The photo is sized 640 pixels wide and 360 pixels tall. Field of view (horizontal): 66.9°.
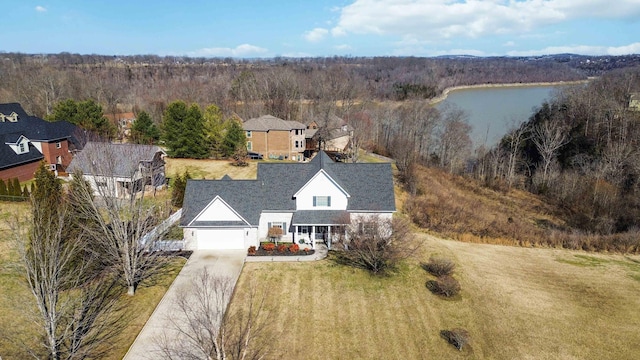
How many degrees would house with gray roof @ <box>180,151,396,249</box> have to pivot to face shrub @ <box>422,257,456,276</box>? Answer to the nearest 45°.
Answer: approximately 45° to its left

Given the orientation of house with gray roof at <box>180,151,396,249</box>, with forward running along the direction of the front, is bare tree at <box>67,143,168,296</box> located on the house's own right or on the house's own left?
on the house's own right

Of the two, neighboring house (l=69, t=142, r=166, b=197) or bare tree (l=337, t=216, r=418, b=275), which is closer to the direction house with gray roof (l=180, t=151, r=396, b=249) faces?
the bare tree

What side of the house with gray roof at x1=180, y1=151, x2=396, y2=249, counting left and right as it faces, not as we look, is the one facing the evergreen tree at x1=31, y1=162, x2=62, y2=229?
right

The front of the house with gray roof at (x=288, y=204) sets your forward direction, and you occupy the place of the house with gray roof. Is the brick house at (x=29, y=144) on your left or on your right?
on your right

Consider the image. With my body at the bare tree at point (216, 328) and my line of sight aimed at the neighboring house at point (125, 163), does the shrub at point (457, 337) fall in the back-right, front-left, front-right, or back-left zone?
back-right

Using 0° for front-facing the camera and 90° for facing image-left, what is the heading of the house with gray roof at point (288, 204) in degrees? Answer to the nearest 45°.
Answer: approximately 0°

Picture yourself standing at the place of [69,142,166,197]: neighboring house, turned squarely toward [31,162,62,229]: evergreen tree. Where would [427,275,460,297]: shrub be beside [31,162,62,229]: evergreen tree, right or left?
left

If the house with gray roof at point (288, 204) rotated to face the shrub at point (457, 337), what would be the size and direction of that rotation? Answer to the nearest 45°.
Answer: approximately 45° to its left

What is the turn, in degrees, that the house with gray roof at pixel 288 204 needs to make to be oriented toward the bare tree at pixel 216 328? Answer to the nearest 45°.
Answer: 0° — it already faces it

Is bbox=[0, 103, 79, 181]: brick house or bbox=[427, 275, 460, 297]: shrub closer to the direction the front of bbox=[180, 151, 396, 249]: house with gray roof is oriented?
the shrub

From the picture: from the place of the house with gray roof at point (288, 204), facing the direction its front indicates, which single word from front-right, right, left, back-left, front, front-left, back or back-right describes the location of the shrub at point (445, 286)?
front-left

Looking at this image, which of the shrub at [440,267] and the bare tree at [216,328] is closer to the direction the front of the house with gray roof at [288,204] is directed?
the bare tree
